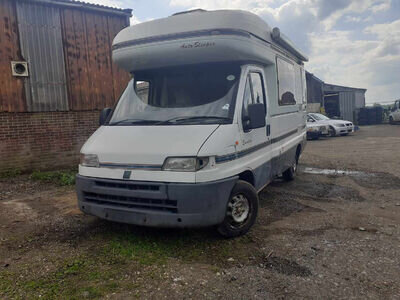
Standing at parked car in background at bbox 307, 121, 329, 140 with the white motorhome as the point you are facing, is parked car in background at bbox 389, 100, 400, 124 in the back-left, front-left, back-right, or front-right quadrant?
back-left

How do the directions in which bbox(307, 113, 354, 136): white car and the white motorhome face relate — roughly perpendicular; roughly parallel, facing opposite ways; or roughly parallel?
roughly perpendicular

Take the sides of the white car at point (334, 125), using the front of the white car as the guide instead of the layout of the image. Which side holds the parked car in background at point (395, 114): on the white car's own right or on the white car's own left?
on the white car's own left

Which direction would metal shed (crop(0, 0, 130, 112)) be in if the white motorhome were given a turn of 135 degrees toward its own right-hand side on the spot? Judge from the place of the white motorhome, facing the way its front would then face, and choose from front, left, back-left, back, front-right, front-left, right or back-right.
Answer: front-left

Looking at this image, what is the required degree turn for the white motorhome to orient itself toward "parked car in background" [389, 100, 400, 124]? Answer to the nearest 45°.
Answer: approximately 180°

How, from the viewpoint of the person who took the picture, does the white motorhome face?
facing the viewer and to the left of the viewer

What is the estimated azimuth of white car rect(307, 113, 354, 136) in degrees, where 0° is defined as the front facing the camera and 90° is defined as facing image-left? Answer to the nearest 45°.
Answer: approximately 315°

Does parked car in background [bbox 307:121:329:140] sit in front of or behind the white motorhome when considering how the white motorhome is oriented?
behind

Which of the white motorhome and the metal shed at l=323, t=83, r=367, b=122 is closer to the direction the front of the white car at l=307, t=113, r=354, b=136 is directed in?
the white motorhome

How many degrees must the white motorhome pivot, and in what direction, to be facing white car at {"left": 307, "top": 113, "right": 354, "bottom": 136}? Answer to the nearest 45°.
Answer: approximately 180°

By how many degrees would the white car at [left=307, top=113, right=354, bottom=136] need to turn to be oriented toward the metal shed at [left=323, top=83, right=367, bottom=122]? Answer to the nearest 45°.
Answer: approximately 135° to its left

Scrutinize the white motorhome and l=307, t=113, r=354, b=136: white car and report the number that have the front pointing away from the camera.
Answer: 0
